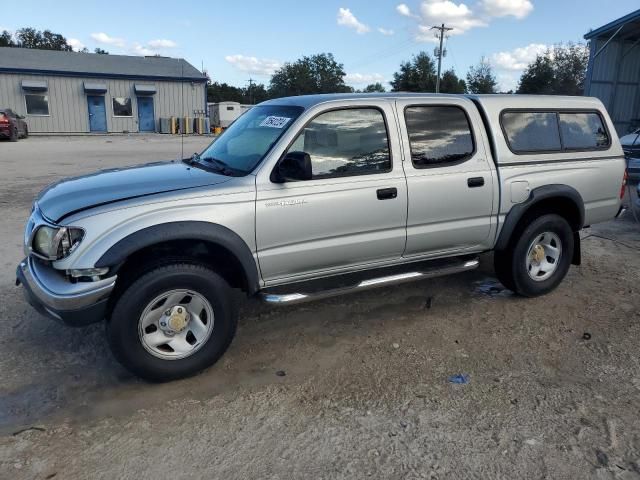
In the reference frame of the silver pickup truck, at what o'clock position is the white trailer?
The white trailer is roughly at 4 o'clock from the silver pickup truck.

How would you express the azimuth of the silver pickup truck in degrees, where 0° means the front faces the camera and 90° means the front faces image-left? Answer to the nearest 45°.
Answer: approximately 45°

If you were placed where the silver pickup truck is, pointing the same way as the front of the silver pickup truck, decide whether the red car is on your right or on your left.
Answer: on your right
